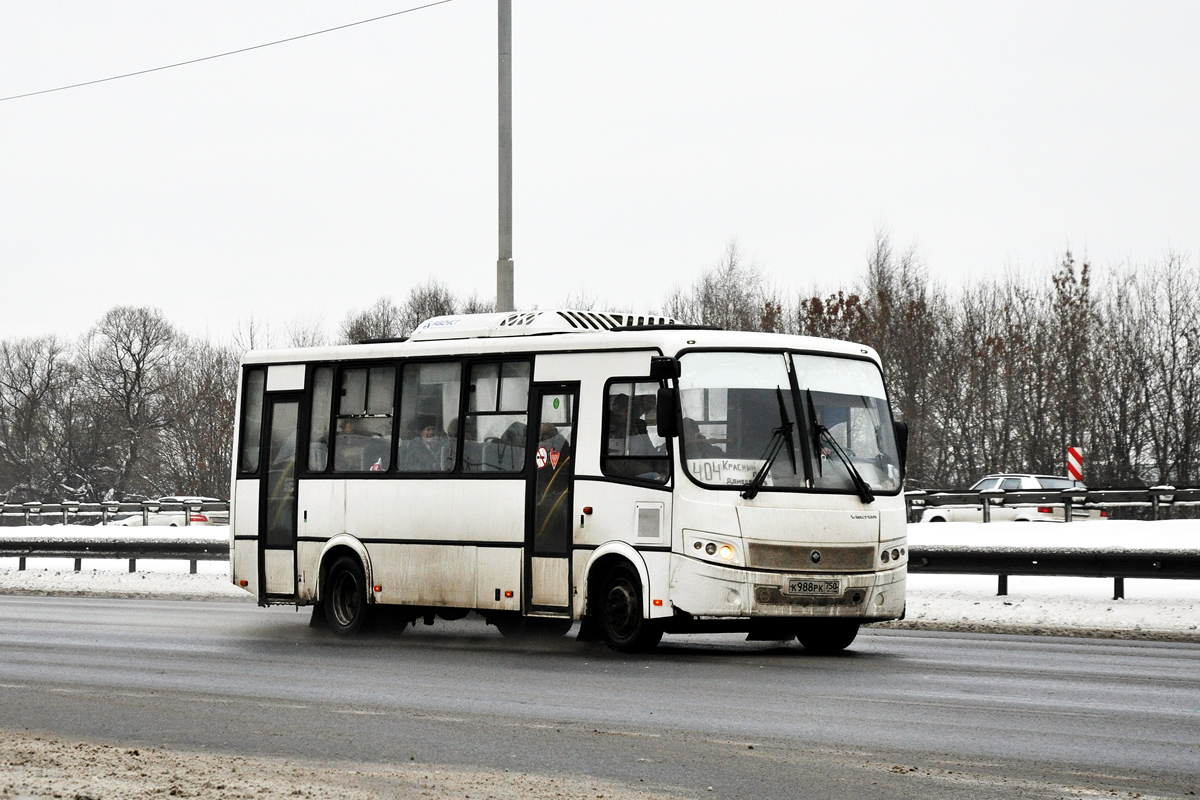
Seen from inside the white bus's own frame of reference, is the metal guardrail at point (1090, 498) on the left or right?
on its left

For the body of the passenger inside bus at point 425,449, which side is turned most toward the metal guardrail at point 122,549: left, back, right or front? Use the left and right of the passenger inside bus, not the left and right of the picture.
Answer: back

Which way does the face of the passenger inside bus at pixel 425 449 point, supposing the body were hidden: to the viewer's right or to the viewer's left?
to the viewer's right

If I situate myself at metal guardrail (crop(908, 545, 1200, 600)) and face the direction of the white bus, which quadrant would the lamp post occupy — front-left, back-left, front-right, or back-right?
front-right

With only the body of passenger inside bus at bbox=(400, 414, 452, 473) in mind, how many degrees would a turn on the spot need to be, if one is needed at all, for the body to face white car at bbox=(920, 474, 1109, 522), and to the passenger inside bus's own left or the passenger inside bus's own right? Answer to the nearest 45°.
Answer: approximately 90° to the passenger inside bus's own left

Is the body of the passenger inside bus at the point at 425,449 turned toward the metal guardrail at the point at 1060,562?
no

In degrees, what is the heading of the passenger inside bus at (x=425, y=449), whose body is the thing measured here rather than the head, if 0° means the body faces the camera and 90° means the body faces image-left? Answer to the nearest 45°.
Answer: approximately 315°

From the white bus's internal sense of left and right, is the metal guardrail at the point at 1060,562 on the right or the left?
on its left

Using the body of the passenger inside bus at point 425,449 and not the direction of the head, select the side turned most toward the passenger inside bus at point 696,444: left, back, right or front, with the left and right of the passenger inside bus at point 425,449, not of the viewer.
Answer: front

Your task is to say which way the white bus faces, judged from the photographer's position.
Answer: facing the viewer and to the right of the viewer
